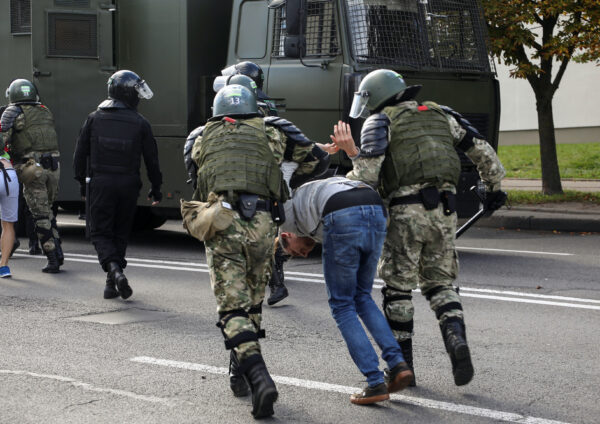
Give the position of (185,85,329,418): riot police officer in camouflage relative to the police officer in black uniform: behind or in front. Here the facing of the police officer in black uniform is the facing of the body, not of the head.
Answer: behind

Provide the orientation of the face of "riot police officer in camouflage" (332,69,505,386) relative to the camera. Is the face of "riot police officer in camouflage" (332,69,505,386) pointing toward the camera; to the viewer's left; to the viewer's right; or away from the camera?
to the viewer's left

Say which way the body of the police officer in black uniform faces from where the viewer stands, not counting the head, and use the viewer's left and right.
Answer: facing away from the viewer

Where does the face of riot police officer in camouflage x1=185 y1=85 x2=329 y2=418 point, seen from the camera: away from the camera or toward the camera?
away from the camera

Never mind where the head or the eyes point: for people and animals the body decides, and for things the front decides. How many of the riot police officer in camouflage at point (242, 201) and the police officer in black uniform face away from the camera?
2

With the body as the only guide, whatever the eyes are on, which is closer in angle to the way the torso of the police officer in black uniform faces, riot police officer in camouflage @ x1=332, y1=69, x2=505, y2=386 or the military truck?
the military truck

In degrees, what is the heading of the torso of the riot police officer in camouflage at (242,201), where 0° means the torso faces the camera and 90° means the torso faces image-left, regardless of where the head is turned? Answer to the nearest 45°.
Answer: approximately 180°

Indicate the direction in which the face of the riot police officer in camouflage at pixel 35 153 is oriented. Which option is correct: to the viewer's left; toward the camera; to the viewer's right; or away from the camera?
away from the camera

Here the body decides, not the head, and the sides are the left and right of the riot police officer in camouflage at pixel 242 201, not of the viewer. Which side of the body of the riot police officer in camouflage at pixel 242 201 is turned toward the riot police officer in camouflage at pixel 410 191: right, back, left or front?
right

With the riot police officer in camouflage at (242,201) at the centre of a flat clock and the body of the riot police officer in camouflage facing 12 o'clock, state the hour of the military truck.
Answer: The military truck is roughly at 12 o'clock from the riot police officer in camouflage.

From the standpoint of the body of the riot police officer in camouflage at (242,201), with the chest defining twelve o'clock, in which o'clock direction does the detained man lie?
The detained man is roughly at 3 o'clock from the riot police officer in camouflage.
